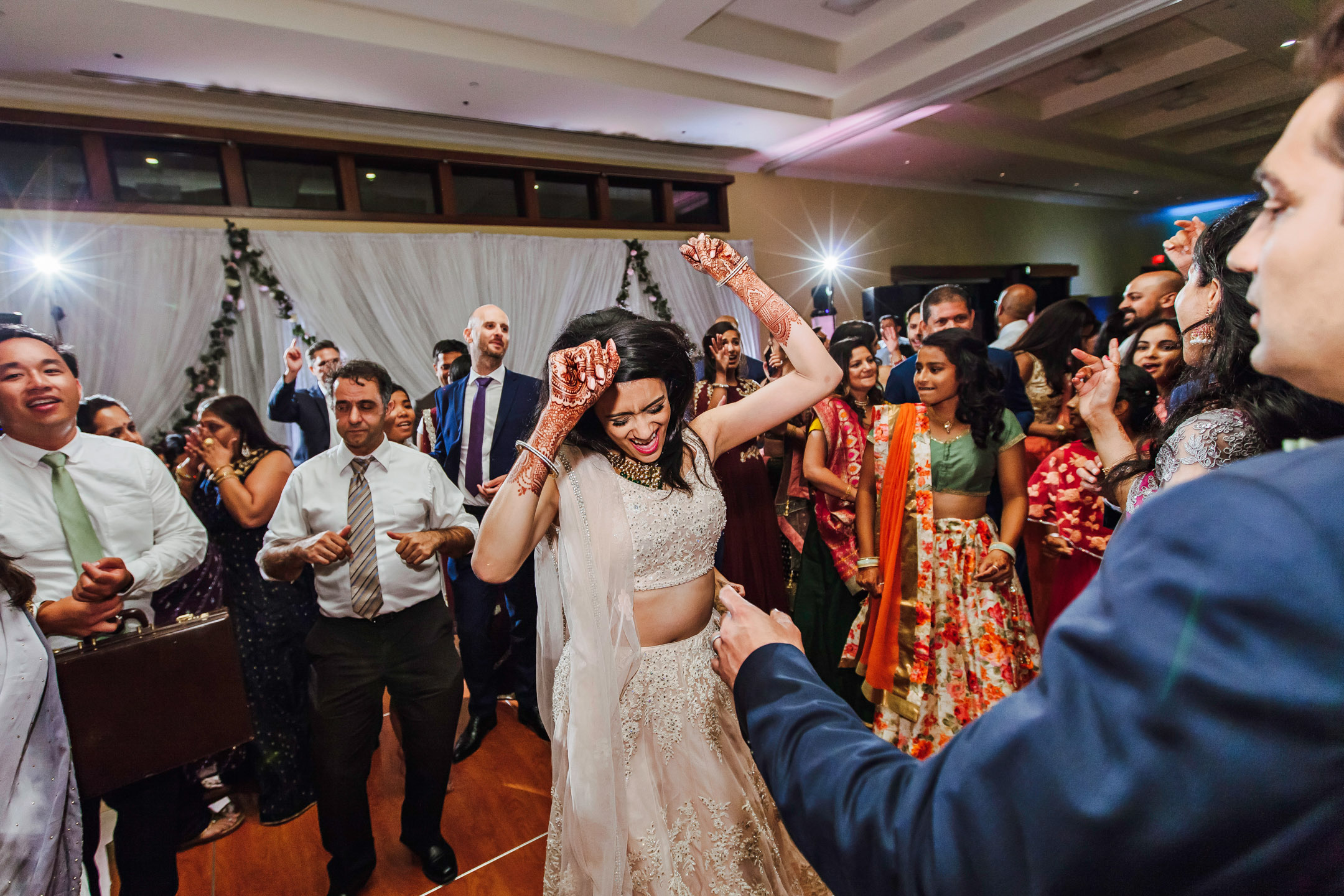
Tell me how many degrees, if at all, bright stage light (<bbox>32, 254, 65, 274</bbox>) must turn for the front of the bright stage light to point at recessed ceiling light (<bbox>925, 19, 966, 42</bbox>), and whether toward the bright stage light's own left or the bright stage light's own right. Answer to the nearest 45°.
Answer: approximately 45° to the bright stage light's own left

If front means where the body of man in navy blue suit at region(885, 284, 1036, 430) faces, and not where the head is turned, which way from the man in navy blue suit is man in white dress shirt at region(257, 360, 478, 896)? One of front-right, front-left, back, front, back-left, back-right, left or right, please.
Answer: front-right

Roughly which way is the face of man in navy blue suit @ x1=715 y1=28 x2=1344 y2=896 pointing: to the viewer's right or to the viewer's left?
to the viewer's left

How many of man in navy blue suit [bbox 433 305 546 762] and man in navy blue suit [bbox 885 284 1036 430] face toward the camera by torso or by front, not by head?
2

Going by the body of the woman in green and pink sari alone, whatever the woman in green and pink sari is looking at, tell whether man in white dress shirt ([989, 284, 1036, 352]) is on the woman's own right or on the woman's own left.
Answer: on the woman's own left

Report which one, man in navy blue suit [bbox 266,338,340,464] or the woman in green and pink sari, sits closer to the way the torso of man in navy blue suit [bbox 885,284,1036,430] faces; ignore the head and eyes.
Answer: the woman in green and pink sari

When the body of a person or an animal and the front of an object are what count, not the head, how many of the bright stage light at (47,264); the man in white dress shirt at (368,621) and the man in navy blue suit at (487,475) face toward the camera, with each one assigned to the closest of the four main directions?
3

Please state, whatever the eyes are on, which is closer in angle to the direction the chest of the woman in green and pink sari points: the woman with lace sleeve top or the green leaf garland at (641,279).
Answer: the woman with lace sleeve top

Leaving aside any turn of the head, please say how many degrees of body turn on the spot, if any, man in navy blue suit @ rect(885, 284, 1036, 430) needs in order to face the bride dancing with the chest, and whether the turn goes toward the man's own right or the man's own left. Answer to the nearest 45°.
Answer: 0° — they already face them

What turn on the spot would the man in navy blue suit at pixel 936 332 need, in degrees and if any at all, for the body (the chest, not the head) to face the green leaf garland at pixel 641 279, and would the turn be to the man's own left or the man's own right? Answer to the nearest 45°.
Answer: approximately 135° to the man's own right
